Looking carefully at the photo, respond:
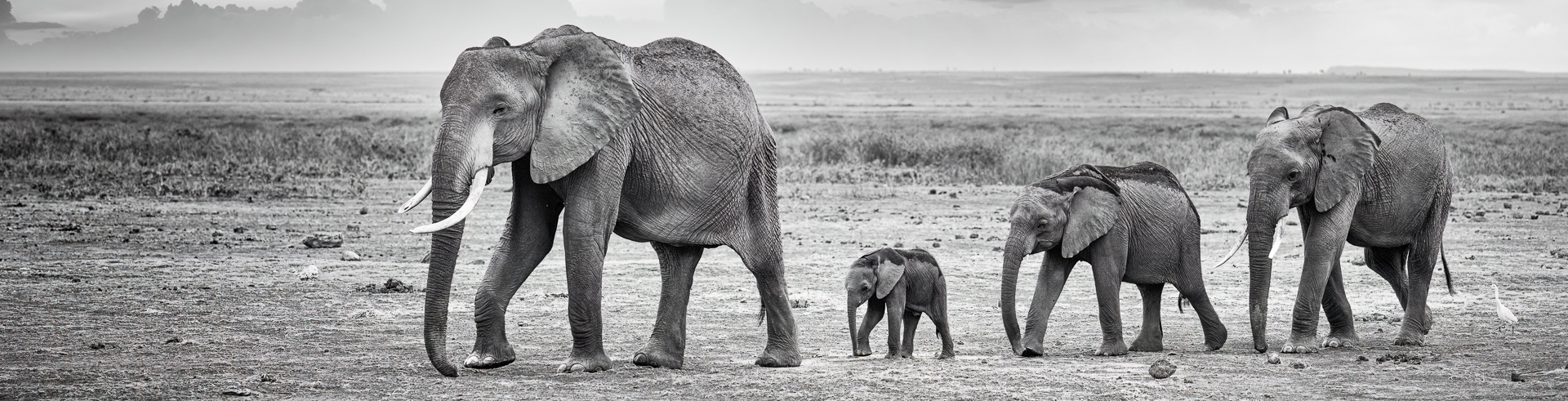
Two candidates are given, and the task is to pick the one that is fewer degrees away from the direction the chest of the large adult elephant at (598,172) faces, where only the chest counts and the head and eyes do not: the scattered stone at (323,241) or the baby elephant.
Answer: the scattered stone

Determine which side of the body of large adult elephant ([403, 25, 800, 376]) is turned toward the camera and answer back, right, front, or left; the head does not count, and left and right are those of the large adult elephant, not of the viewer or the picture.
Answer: left

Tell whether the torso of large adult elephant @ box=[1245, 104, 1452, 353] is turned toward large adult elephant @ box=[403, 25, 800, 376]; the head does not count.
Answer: yes

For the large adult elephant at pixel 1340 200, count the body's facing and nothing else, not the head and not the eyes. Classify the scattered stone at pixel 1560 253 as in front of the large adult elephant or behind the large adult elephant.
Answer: behind

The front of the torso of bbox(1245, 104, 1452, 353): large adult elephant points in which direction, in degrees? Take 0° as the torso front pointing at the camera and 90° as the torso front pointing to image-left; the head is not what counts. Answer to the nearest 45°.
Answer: approximately 45°
